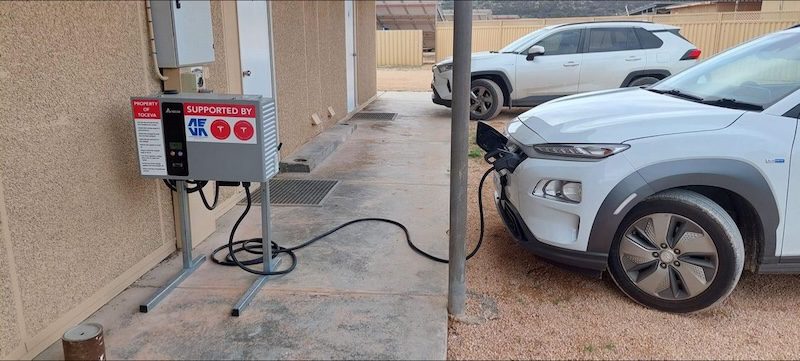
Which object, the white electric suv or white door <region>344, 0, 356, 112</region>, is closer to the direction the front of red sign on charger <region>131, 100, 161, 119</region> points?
the white electric suv

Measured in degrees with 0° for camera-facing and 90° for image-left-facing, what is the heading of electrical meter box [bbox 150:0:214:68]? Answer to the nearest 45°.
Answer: approximately 315°

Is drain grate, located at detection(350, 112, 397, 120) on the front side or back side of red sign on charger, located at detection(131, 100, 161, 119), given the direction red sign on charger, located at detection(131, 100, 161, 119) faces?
on the back side

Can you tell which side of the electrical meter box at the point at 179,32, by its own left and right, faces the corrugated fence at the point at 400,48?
left

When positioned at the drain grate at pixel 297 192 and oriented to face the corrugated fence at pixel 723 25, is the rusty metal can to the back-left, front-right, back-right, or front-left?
back-right

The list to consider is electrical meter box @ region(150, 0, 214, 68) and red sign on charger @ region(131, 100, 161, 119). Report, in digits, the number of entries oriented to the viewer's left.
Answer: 0

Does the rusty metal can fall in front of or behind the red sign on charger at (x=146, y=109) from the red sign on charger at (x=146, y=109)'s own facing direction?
in front

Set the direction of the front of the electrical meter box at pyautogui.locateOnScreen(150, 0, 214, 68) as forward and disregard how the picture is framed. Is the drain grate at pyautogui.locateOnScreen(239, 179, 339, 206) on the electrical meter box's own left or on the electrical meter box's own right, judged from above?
on the electrical meter box's own left

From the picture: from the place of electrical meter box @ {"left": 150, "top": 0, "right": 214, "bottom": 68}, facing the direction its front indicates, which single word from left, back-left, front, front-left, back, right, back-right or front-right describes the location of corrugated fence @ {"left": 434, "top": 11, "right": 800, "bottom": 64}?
left

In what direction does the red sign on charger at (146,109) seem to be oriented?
toward the camera

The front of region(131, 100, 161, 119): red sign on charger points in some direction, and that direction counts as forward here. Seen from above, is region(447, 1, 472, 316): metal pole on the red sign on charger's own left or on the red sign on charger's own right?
on the red sign on charger's own left

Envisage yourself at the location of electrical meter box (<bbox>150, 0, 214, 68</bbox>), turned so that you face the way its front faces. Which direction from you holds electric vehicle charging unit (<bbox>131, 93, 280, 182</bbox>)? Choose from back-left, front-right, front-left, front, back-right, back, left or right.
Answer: front-right
